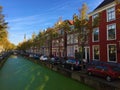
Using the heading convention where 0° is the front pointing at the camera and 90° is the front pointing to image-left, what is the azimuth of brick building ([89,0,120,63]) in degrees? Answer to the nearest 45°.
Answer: approximately 45°

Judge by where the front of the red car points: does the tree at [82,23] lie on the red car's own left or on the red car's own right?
on the red car's own right

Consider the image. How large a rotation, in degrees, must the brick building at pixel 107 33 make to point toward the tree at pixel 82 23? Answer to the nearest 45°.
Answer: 0° — it already faces it

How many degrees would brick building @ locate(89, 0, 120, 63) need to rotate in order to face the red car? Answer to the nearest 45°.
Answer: approximately 45° to its left
